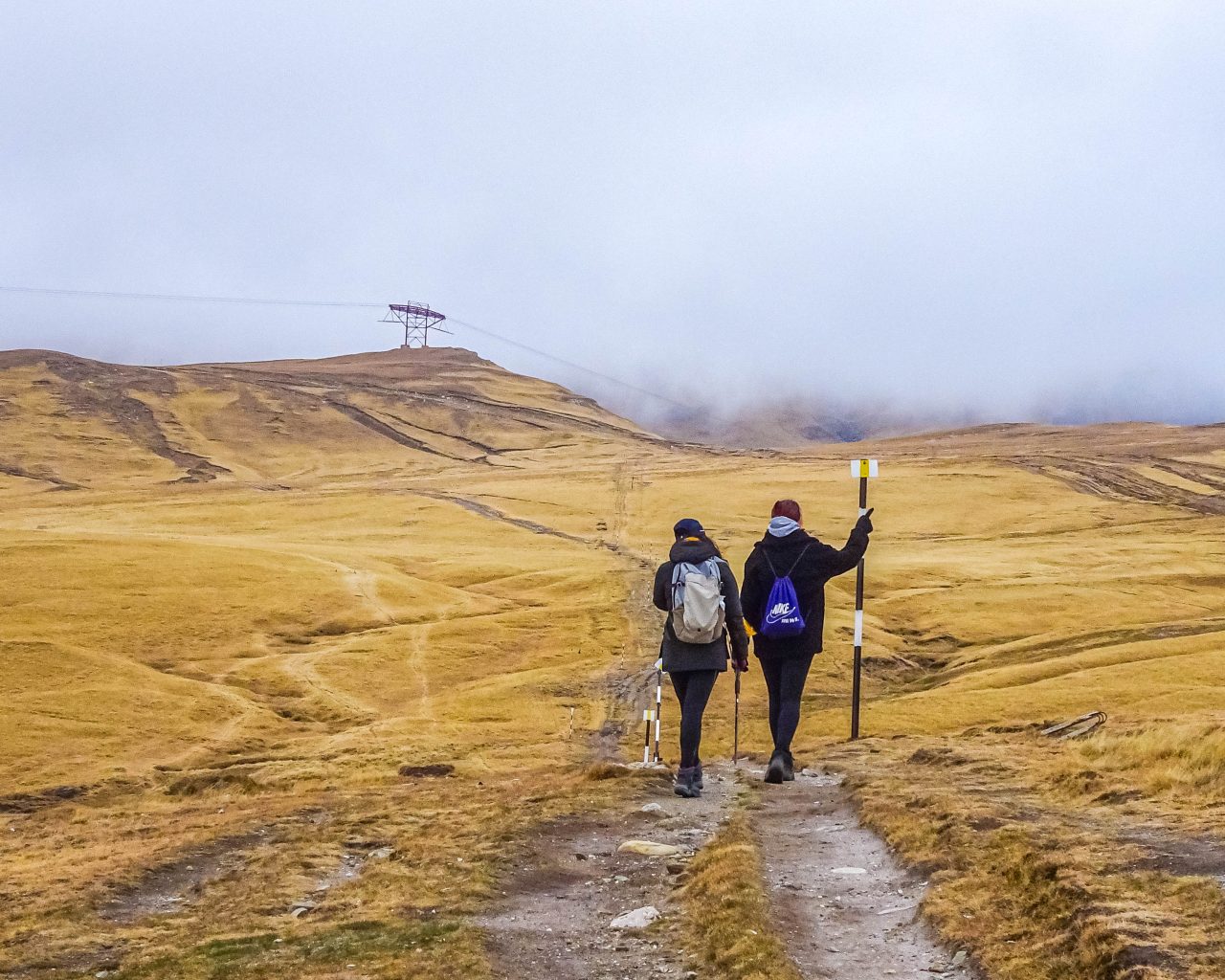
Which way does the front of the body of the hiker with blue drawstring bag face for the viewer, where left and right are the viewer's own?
facing away from the viewer

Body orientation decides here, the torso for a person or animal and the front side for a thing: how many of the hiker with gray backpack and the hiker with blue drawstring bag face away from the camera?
2

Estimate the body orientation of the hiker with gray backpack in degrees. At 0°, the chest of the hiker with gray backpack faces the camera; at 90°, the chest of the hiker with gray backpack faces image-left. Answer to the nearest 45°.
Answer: approximately 180°

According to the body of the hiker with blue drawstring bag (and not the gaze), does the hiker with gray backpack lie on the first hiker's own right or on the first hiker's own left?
on the first hiker's own left

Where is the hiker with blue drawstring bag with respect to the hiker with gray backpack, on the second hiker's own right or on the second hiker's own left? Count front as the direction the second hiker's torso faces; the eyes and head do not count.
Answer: on the second hiker's own right
